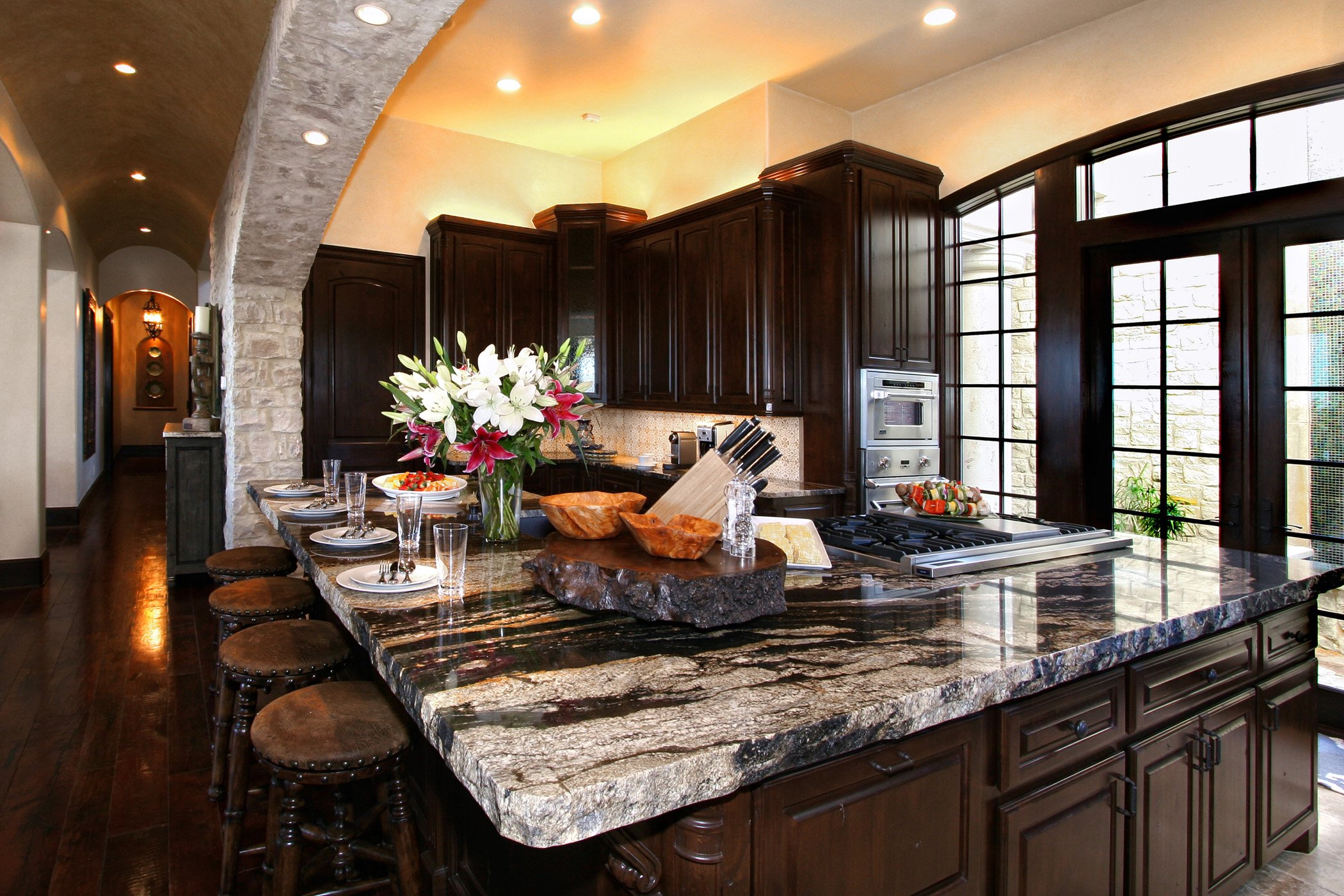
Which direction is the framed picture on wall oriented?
to the viewer's right

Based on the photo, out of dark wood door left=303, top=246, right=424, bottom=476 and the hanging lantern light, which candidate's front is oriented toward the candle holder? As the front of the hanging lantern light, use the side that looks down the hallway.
the hanging lantern light

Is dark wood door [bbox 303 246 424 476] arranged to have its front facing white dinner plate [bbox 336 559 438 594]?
yes

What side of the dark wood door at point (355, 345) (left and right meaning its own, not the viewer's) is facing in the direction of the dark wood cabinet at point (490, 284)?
left

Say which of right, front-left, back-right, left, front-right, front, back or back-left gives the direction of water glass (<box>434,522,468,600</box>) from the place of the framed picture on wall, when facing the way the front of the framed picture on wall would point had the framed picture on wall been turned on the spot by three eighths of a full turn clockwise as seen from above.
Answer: front-left

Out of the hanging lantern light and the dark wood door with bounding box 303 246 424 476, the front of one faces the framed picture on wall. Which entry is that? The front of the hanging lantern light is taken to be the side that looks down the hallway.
the hanging lantern light

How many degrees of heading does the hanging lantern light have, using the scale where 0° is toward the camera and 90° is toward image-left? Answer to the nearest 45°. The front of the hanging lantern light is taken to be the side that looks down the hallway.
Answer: approximately 0°

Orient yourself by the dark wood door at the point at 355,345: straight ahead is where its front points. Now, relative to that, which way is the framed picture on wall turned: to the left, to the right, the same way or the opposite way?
to the left
